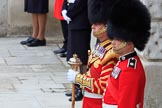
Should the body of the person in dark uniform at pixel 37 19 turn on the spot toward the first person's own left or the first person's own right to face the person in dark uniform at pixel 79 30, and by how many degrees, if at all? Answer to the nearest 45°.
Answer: approximately 90° to the first person's own left

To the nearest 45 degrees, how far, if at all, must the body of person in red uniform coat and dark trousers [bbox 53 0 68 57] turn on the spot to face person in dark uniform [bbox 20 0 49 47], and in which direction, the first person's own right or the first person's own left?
approximately 45° to the first person's own right

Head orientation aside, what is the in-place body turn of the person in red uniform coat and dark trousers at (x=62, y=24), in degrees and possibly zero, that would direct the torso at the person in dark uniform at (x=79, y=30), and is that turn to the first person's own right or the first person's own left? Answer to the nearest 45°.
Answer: approximately 90° to the first person's own left

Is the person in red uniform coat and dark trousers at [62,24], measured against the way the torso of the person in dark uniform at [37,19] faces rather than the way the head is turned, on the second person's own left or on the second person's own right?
on the second person's own left
